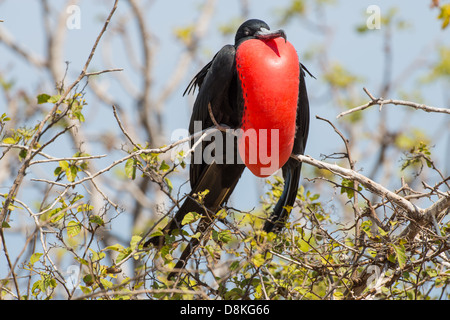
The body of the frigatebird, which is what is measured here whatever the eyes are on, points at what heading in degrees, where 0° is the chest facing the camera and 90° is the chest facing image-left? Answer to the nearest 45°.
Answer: approximately 315°

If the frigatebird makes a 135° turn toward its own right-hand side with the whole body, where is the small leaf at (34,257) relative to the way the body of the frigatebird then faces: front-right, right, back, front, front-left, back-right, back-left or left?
front

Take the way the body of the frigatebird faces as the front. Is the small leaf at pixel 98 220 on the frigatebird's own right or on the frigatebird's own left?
on the frigatebird's own right

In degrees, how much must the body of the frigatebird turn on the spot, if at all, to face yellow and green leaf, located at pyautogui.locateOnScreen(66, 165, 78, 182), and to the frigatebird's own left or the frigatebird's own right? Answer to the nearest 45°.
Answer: approximately 135° to the frigatebird's own right
